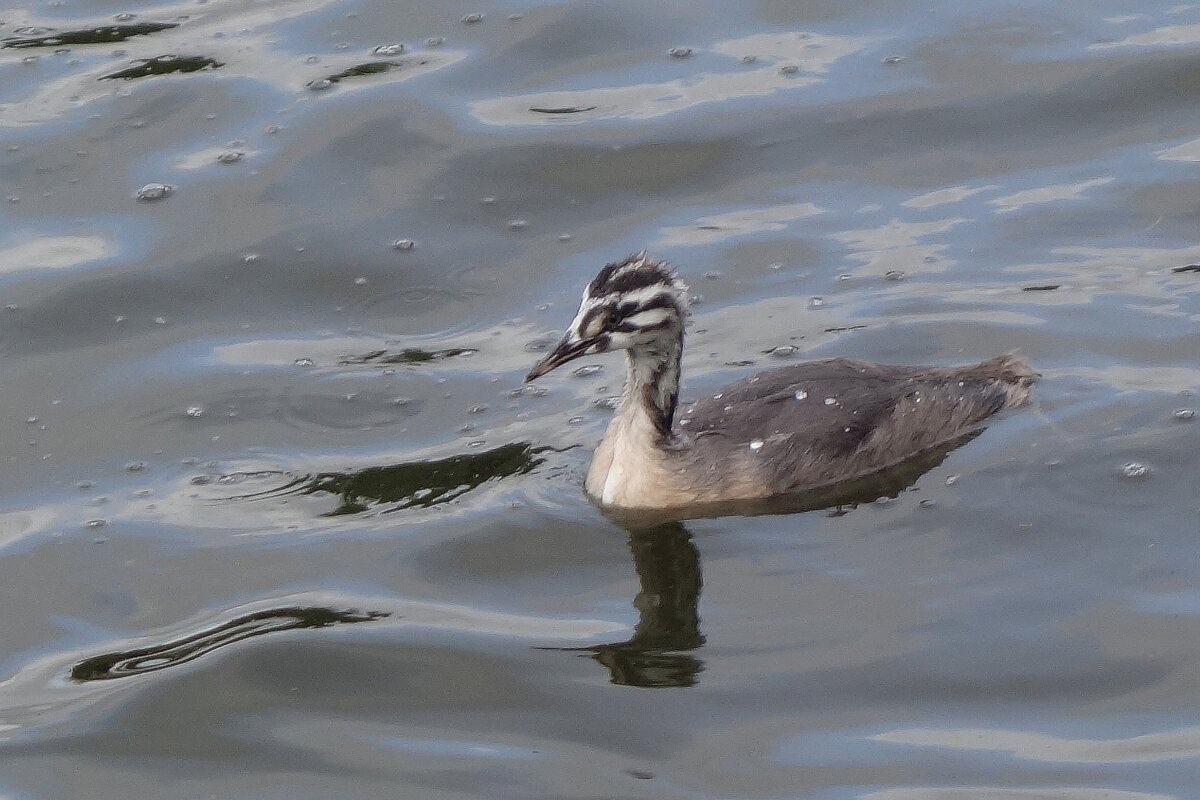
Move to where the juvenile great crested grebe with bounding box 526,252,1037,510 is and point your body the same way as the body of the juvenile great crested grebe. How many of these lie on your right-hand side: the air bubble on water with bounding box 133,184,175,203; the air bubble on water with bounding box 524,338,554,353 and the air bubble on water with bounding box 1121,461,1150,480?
2

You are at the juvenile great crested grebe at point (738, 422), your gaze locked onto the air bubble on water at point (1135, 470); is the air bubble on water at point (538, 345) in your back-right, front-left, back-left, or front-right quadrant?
back-left

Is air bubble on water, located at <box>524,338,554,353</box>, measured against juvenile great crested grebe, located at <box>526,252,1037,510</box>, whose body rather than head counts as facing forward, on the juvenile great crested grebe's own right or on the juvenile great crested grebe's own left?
on the juvenile great crested grebe's own right

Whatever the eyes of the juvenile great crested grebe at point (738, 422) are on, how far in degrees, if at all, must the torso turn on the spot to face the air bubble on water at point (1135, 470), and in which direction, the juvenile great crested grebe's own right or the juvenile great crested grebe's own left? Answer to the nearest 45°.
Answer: approximately 135° to the juvenile great crested grebe's own left

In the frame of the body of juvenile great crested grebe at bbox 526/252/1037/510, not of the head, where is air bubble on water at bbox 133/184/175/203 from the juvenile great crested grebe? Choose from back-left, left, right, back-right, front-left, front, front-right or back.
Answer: right

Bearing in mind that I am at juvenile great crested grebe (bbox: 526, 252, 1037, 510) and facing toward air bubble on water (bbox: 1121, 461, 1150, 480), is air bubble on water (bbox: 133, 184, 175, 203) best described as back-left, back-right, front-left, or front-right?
back-left

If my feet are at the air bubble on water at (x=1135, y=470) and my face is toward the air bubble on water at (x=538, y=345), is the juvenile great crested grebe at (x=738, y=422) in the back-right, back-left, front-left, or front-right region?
front-left
